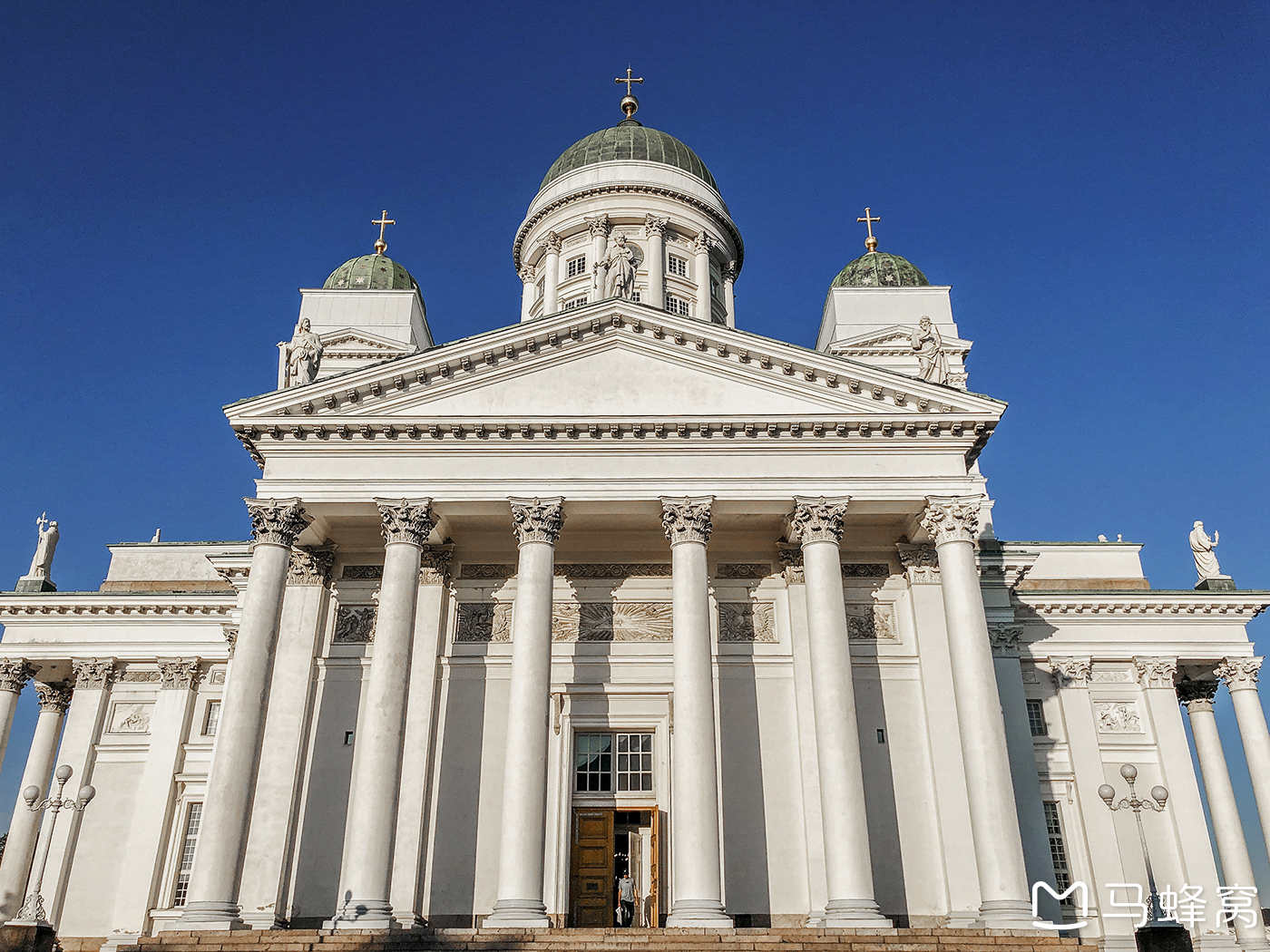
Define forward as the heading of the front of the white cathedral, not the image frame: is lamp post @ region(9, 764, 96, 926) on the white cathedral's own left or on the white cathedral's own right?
on the white cathedral's own right

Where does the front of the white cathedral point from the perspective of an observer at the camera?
facing the viewer
